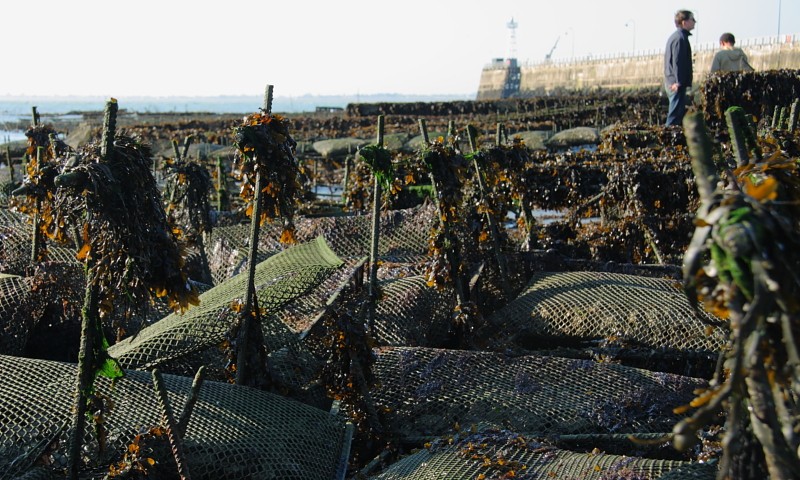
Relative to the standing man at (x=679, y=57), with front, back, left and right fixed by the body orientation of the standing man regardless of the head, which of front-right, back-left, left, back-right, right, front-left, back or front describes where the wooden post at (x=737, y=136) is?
right

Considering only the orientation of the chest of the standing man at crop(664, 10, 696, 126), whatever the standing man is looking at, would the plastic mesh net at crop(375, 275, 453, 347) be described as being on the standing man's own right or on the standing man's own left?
on the standing man's own right

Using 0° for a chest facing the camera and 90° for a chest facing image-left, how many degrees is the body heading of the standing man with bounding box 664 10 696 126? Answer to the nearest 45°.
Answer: approximately 270°

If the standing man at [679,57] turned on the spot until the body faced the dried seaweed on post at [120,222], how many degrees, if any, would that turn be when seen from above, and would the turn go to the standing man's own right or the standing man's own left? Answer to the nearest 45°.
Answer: approximately 90° to the standing man's own right

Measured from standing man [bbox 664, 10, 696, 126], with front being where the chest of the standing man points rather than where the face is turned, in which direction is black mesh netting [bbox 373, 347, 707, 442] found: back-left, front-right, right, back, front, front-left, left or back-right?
right

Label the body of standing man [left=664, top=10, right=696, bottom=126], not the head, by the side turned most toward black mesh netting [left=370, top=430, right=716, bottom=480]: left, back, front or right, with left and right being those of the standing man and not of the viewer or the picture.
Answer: right

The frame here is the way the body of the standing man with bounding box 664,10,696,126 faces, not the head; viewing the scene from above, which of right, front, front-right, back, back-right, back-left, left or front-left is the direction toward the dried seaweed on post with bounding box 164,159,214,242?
back-right

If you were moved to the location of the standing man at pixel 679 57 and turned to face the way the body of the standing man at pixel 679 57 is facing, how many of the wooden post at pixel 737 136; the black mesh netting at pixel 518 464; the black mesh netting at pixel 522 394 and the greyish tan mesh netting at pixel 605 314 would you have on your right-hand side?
4

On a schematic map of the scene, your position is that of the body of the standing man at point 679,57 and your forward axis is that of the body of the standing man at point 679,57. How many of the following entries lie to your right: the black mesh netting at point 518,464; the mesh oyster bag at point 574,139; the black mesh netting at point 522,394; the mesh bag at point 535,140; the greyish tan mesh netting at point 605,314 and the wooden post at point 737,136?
4

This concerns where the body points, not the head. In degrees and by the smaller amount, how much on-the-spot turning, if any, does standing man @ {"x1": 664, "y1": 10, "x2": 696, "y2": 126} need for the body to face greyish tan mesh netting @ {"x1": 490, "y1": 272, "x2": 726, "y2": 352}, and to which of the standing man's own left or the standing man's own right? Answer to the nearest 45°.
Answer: approximately 90° to the standing man's own right

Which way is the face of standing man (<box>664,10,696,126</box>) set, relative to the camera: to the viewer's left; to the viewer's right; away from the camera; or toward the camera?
to the viewer's right
